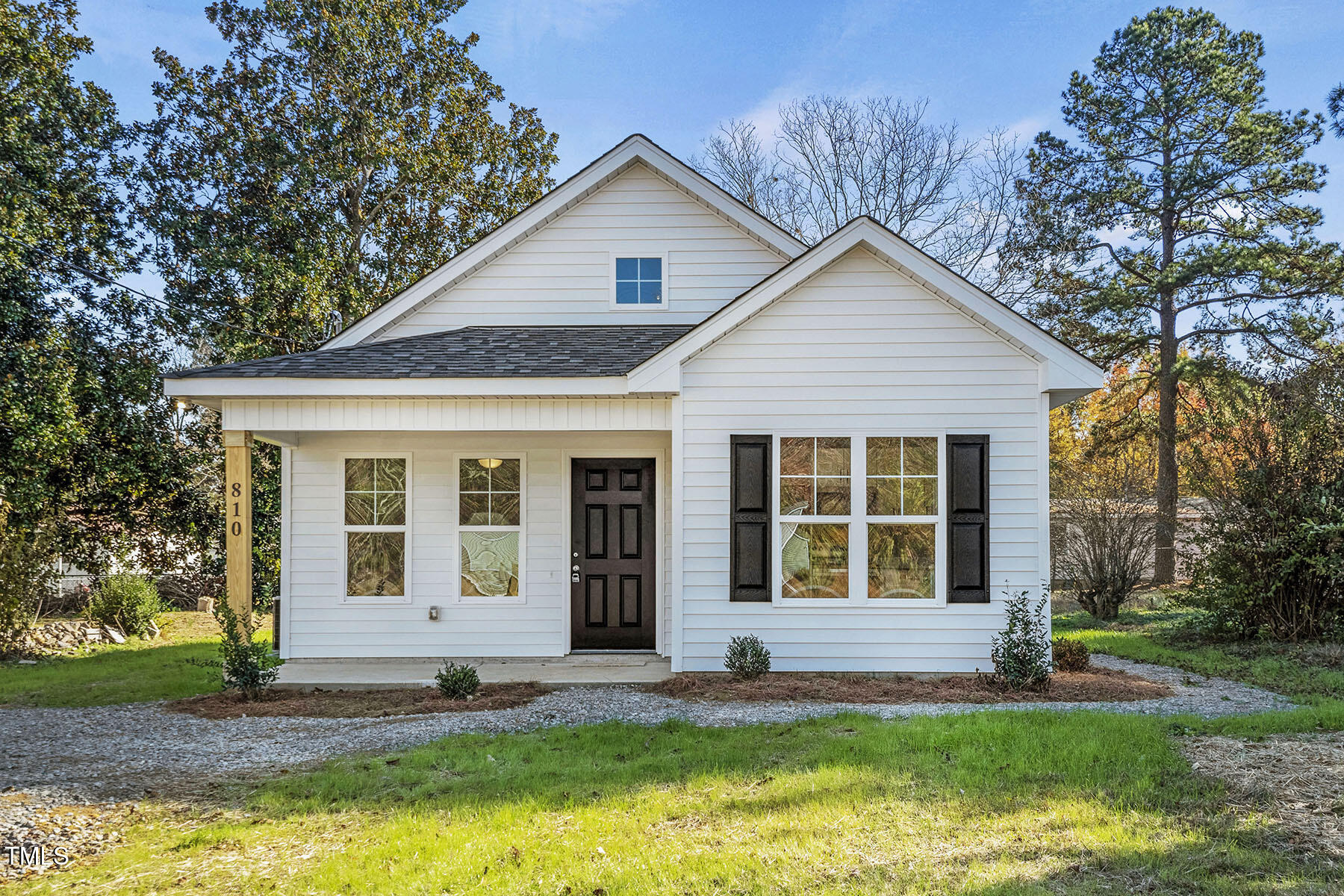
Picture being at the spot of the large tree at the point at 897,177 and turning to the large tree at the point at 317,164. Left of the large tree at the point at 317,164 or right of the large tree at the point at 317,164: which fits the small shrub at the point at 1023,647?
left

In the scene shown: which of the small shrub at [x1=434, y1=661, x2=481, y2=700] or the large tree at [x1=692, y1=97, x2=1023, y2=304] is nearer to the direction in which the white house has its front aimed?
the small shrub

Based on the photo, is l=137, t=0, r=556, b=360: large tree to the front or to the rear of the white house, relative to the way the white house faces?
to the rear

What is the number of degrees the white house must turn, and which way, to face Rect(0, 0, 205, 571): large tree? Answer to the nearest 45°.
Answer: approximately 135° to its right

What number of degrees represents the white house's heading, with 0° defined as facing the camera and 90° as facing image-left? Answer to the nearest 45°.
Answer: approximately 0°

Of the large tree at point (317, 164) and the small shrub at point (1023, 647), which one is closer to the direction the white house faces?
the small shrub
